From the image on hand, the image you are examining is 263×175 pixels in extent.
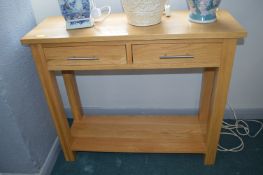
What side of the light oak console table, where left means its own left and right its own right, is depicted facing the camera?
front
